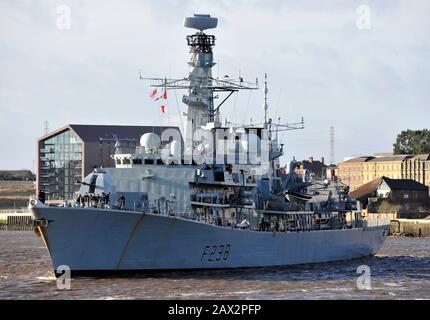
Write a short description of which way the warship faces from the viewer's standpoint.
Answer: facing the viewer and to the left of the viewer
